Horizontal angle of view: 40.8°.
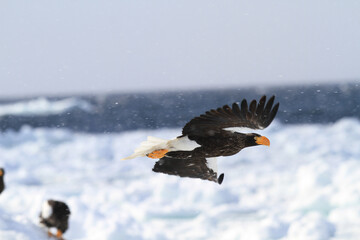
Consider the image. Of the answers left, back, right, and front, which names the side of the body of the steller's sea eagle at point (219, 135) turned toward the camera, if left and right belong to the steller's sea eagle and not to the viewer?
right
